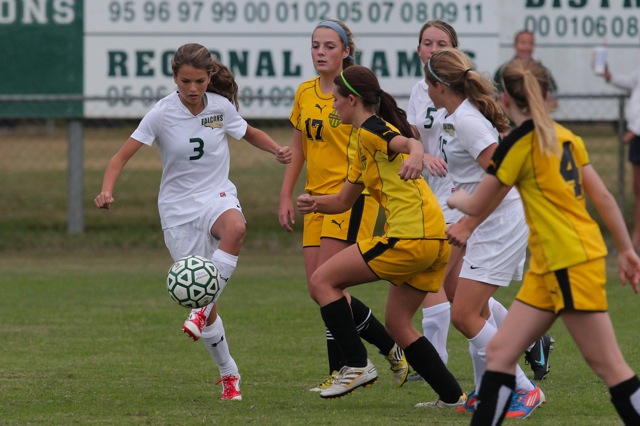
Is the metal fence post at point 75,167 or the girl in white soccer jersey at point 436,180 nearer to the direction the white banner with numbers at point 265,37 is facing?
the girl in white soccer jersey

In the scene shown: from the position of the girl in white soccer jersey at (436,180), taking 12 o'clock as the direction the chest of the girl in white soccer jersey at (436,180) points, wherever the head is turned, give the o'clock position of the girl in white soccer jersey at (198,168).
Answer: the girl in white soccer jersey at (198,168) is roughly at 1 o'clock from the girl in white soccer jersey at (436,180).

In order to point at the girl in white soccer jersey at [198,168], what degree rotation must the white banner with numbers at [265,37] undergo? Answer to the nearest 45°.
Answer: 0° — it already faces them

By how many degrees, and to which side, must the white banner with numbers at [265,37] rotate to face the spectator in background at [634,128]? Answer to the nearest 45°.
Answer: approximately 45° to its left

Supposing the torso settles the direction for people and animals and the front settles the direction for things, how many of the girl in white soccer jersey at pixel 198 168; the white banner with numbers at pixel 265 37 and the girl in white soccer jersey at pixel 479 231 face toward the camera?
2

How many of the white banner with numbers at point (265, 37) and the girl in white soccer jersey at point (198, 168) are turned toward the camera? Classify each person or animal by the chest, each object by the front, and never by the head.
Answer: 2

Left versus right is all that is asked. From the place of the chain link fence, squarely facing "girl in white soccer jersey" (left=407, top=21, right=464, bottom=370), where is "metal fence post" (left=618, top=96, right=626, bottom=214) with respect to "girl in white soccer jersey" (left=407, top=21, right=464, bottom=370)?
left

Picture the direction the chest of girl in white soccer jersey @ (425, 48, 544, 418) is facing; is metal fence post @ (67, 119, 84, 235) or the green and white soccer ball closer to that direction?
the green and white soccer ball

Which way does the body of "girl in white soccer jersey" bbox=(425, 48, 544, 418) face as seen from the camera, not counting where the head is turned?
to the viewer's left

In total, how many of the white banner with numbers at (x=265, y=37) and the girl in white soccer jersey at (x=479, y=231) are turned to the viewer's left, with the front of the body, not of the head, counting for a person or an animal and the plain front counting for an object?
1

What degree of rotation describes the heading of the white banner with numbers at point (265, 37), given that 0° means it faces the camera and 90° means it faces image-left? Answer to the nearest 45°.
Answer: approximately 0°

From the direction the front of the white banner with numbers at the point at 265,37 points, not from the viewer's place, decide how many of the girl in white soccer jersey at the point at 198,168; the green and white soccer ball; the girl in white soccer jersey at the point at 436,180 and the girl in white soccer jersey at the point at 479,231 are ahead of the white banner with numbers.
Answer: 4

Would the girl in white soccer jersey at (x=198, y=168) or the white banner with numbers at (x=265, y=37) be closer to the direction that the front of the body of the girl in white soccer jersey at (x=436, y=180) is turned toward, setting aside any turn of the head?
the girl in white soccer jersey

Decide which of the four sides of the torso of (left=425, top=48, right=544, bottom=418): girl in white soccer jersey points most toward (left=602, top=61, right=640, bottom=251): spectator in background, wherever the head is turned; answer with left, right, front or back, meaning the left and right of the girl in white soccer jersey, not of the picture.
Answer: right

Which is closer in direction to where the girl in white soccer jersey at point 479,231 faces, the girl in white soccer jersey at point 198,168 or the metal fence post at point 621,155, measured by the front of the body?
the girl in white soccer jersey
